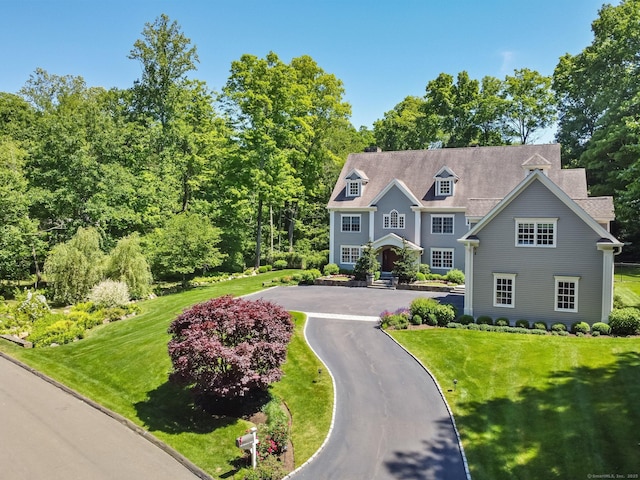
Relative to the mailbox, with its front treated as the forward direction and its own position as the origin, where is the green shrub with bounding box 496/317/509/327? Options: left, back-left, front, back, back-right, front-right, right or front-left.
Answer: back

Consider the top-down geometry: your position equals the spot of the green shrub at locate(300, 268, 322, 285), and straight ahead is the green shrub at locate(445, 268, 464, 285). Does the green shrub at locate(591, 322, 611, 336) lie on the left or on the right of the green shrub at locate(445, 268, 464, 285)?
right

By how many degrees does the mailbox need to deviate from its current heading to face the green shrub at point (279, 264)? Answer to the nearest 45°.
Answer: approximately 135° to its right

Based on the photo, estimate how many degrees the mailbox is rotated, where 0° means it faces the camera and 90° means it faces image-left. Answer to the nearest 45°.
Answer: approximately 45°

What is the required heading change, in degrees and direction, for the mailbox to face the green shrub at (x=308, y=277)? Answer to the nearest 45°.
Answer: approximately 135° to its right

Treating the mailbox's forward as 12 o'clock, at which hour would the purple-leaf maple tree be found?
The purple-leaf maple tree is roughly at 4 o'clock from the mailbox.

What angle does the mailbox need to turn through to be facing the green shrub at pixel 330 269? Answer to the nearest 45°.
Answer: approximately 135° to its right

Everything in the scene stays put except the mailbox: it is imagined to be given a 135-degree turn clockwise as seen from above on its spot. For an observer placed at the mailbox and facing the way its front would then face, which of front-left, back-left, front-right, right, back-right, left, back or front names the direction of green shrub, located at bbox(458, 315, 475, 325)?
front-right

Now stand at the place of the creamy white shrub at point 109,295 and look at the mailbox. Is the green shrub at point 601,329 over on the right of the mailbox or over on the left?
left

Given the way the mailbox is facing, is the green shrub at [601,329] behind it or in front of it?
behind

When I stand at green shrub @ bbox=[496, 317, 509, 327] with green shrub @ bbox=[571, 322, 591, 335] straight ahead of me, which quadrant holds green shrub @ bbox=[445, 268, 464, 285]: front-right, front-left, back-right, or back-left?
back-left
